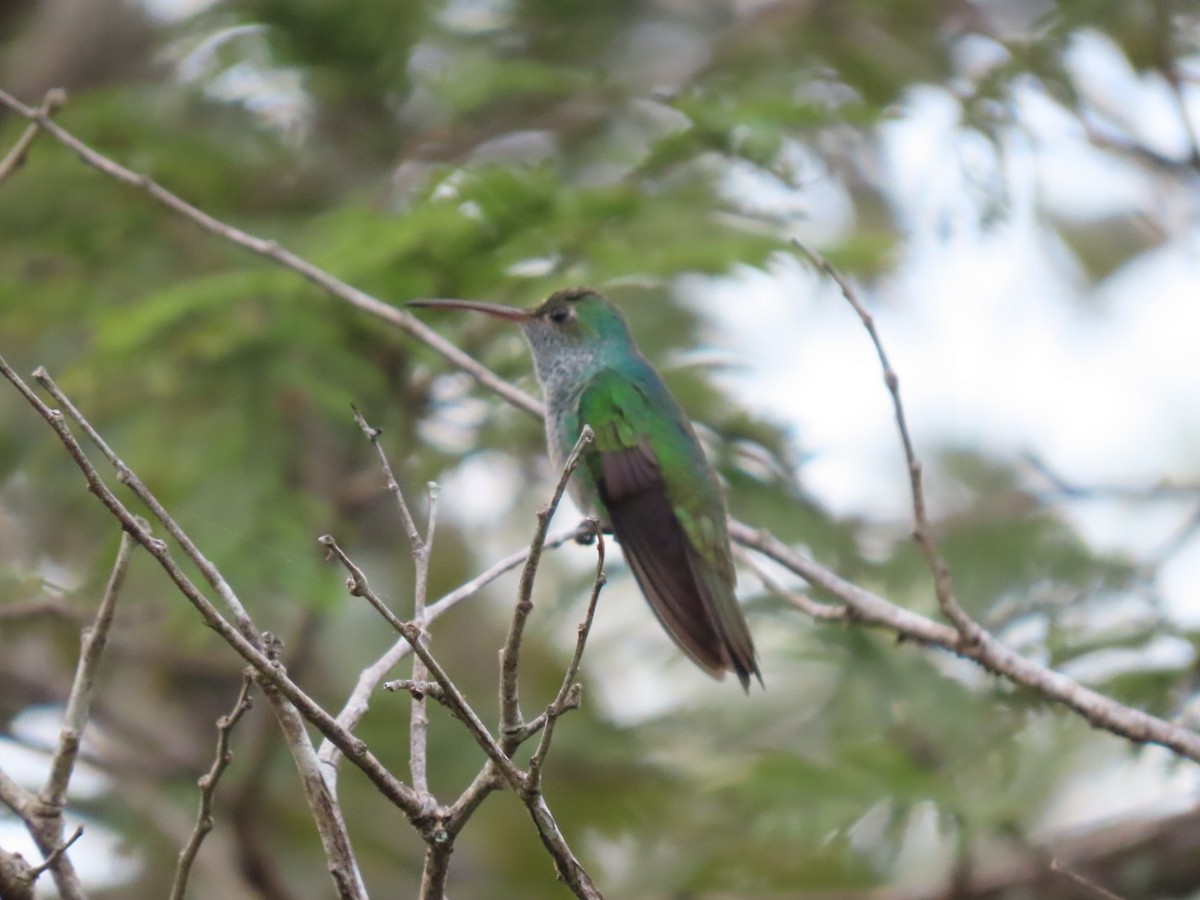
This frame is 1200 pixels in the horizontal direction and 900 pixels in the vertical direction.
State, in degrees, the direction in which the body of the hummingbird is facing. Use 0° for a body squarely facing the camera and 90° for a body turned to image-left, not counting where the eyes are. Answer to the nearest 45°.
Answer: approximately 90°

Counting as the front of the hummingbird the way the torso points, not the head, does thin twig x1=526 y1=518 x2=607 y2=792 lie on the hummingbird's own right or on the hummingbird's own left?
on the hummingbird's own left

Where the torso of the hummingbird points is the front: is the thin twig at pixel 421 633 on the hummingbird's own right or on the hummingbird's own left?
on the hummingbird's own left

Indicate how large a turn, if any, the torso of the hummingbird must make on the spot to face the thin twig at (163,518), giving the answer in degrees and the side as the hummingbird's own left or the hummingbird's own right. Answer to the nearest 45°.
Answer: approximately 90° to the hummingbird's own left

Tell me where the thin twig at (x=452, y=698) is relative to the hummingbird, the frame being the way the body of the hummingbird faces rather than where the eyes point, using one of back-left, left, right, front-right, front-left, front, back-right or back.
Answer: left

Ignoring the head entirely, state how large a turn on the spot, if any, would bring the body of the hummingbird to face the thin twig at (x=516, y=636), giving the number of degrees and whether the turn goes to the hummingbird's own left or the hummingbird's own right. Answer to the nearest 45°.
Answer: approximately 90° to the hummingbird's own left

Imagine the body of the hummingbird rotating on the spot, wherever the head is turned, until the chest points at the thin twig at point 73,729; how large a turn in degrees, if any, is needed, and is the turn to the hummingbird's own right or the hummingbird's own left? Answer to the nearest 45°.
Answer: approximately 45° to the hummingbird's own left

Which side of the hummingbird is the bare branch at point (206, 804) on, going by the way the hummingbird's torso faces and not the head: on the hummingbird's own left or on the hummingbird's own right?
on the hummingbird's own left
